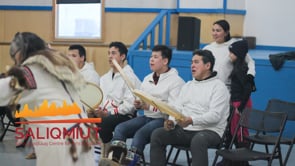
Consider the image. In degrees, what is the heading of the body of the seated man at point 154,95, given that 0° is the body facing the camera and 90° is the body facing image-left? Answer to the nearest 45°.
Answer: approximately 45°

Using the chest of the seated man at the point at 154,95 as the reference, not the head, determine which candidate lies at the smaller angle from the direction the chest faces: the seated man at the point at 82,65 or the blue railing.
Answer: the seated man

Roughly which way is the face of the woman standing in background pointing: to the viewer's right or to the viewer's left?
to the viewer's left

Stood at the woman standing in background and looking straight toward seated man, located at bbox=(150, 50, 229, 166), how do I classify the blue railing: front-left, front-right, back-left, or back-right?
back-right

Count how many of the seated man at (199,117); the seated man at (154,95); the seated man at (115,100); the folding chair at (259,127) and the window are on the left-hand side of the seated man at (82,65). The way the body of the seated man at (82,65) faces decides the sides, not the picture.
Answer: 4

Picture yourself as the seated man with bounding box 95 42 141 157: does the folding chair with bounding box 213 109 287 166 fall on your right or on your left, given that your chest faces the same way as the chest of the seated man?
on your left

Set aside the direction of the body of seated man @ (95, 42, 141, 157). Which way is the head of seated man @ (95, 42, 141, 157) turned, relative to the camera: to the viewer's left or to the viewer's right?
to the viewer's left

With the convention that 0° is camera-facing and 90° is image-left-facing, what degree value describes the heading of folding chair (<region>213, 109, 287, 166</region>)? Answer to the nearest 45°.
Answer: approximately 45°

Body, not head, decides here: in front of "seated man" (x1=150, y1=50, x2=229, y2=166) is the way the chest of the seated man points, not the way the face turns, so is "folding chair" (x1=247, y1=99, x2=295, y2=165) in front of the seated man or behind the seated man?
behind

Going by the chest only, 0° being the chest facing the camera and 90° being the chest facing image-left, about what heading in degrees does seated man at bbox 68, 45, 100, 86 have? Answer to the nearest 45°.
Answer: approximately 45°

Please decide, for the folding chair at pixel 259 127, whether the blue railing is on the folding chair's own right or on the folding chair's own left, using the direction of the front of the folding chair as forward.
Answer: on the folding chair's own right
